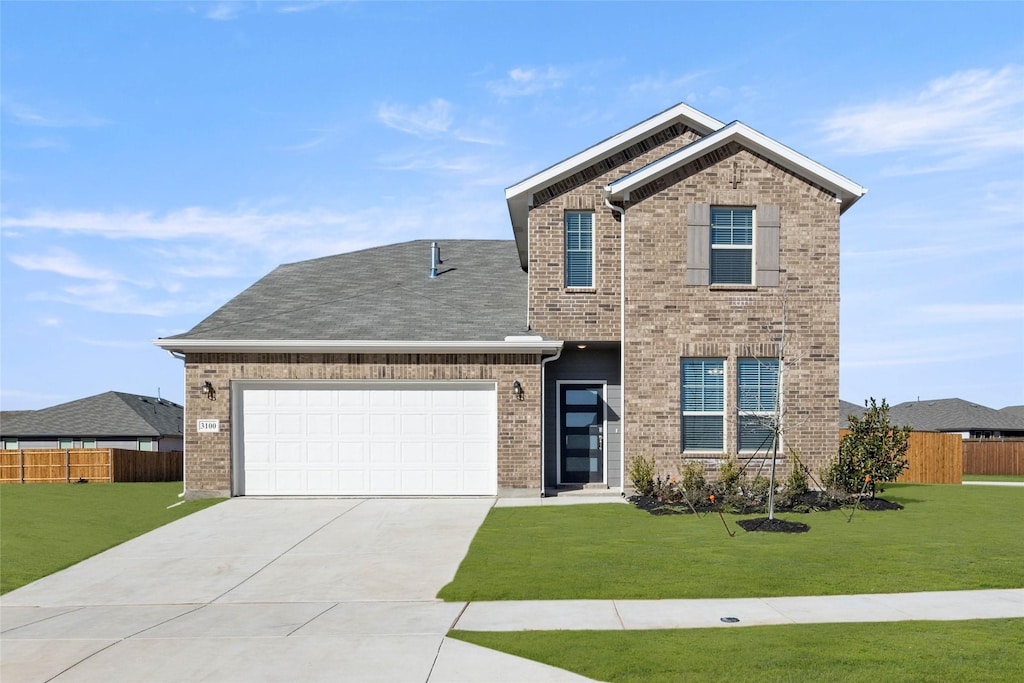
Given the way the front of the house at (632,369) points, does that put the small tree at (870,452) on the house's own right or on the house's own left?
on the house's own left

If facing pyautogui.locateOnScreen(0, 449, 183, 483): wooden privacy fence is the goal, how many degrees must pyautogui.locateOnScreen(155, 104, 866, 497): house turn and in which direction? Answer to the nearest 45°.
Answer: approximately 135° to its right

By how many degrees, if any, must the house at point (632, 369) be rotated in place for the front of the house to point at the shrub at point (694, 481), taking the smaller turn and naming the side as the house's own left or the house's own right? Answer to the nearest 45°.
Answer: approximately 45° to the house's own left

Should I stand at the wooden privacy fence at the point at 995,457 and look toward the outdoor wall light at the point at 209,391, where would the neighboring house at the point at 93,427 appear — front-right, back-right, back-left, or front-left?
front-right

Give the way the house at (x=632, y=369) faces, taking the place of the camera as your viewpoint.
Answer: facing the viewer

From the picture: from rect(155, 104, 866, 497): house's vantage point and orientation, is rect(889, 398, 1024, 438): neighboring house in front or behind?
behind

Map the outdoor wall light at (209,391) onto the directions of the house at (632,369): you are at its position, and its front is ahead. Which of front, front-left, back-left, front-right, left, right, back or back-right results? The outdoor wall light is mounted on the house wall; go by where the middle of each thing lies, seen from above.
right
